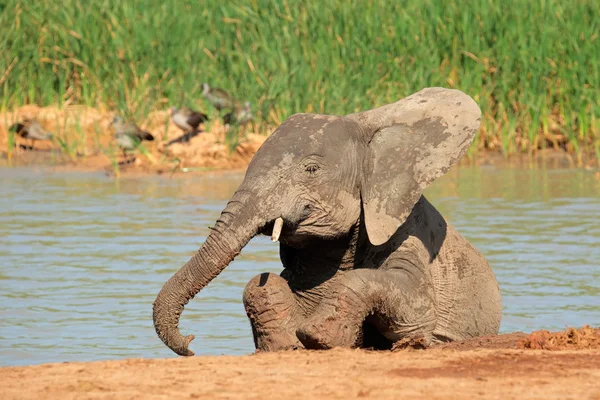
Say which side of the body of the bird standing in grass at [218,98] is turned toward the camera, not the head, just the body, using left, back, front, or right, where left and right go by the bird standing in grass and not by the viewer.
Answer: left

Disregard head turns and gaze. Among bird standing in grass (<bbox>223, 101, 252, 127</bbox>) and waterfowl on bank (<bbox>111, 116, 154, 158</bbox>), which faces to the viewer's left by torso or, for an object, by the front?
the waterfowl on bank

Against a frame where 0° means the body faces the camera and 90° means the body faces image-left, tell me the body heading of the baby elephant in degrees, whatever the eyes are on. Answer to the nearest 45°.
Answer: approximately 45°

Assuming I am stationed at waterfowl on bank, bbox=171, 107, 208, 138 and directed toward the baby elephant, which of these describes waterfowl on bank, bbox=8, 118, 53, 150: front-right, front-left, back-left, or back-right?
back-right

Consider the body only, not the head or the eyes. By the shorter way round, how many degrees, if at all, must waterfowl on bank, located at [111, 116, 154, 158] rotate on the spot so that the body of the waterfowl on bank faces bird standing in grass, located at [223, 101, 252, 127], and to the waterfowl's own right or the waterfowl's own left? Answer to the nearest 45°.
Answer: approximately 180°

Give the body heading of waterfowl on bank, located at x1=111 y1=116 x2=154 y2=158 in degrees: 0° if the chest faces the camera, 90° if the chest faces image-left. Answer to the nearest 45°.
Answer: approximately 90°

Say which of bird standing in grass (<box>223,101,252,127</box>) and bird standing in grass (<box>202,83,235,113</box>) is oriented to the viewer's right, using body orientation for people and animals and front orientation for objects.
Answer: bird standing in grass (<box>223,101,252,127</box>)

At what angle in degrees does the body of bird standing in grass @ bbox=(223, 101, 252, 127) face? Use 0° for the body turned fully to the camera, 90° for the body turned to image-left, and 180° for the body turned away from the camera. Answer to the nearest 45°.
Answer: approximately 270°

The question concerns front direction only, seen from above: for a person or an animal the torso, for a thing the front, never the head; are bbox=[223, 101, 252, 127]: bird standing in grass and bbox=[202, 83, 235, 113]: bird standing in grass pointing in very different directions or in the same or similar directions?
very different directions
